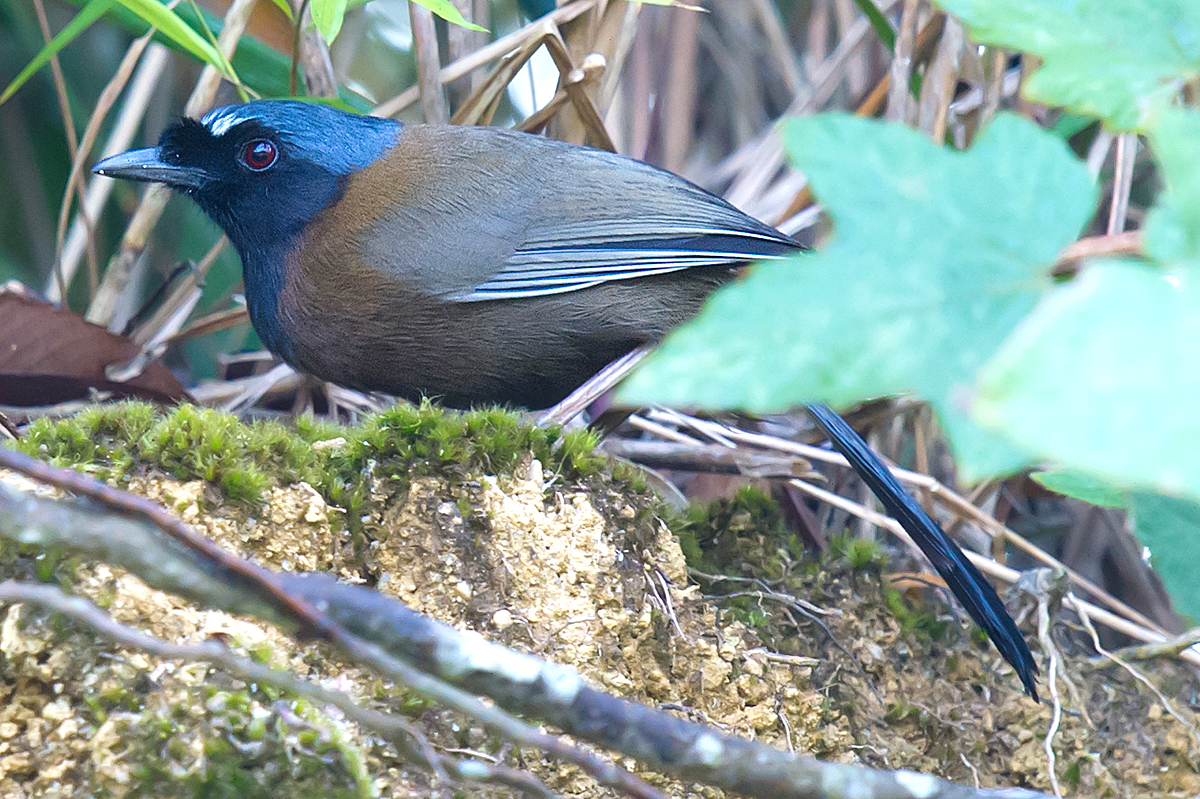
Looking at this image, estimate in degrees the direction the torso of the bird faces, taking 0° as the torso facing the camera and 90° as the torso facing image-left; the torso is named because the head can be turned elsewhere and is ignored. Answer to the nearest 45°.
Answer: approximately 90°

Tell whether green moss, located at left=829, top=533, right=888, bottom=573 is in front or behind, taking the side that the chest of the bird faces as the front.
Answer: behind

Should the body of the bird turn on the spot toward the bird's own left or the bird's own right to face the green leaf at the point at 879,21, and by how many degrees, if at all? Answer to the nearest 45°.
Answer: approximately 135° to the bird's own right

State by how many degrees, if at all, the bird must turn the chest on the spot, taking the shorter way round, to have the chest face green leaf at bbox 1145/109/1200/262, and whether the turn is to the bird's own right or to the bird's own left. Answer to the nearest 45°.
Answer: approximately 90° to the bird's own left

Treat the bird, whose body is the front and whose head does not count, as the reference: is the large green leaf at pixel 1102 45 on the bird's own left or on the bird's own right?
on the bird's own left

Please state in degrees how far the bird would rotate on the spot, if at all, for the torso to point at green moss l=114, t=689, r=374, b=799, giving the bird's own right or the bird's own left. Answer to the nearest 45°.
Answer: approximately 90° to the bird's own left

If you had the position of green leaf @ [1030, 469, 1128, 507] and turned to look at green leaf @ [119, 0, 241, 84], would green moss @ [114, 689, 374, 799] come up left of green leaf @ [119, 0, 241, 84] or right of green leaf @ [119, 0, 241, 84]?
left

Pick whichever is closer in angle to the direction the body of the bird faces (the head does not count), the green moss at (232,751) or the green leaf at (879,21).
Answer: the green moss

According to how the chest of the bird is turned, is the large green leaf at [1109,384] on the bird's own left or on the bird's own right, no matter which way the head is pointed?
on the bird's own left
